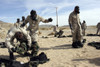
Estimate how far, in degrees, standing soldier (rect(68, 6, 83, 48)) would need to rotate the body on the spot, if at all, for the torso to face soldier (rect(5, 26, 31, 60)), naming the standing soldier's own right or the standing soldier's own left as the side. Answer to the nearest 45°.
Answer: approximately 90° to the standing soldier's own right
